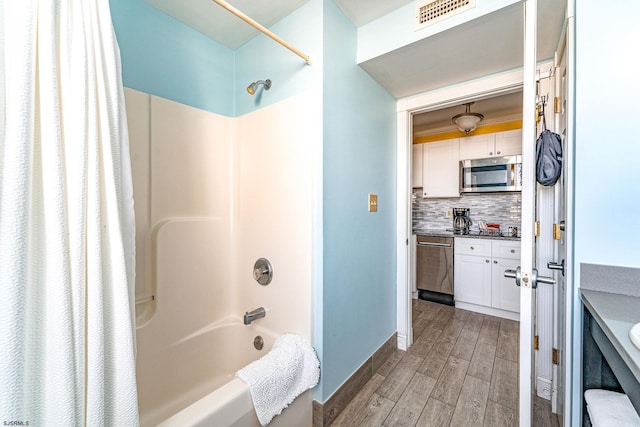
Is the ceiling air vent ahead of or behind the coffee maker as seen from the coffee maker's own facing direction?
ahead

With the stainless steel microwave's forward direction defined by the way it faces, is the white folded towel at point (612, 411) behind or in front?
in front

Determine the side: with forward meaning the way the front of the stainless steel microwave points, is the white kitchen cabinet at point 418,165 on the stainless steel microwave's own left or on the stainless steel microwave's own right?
on the stainless steel microwave's own right

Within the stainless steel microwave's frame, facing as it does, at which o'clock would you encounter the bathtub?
The bathtub is roughly at 1 o'clock from the stainless steel microwave.

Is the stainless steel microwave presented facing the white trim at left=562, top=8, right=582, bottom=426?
yes

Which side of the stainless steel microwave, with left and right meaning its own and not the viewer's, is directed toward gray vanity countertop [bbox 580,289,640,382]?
front

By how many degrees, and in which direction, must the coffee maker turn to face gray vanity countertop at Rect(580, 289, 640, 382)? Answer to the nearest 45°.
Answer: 0° — it already faces it

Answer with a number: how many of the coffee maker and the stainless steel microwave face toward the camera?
2

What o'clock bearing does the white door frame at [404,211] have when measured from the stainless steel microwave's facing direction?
The white door frame is roughly at 1 o'clock from the stainless steel microwave.

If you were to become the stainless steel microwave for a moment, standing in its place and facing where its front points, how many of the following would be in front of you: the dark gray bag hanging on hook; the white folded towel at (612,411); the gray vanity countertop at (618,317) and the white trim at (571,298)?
4
